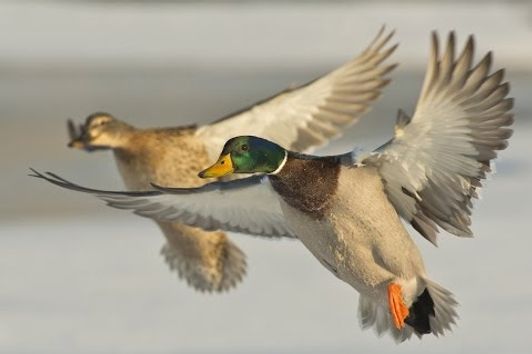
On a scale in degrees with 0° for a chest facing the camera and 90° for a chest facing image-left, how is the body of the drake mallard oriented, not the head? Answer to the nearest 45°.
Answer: approximately 45°

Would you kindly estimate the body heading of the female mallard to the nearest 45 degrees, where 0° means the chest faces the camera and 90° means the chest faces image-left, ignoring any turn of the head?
approximately 45°
